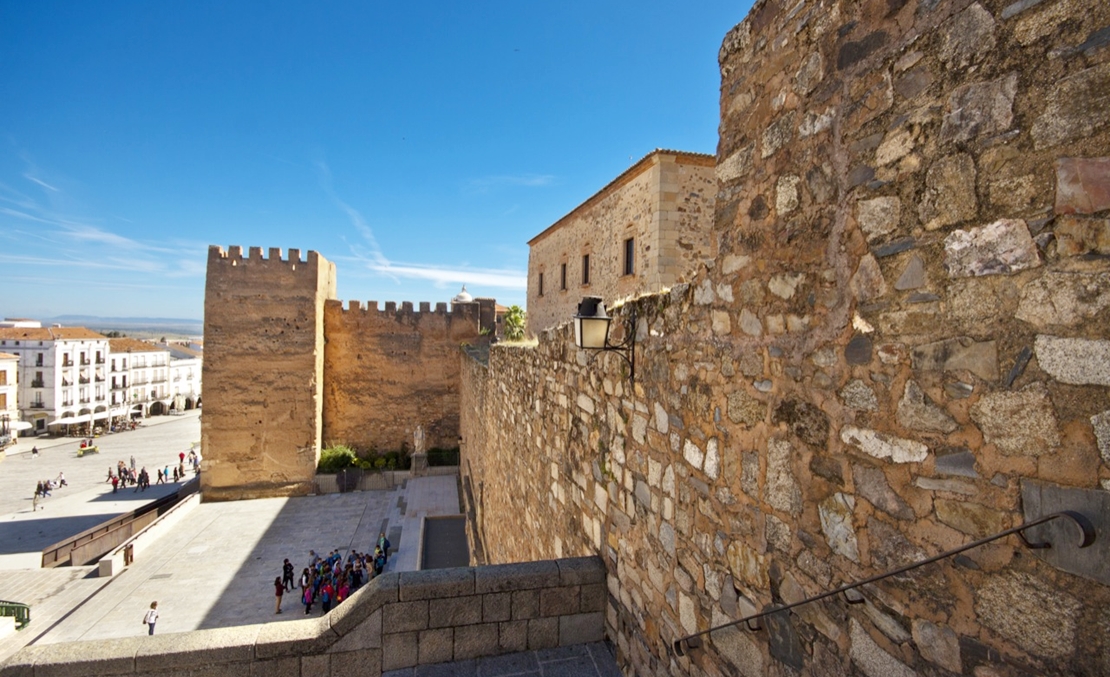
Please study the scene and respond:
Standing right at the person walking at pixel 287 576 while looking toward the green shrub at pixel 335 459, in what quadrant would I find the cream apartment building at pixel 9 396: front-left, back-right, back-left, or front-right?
front-left

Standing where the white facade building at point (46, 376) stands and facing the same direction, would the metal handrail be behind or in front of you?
in front

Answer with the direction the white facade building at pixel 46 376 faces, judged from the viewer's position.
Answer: facing the viewer and to the right of the viewer

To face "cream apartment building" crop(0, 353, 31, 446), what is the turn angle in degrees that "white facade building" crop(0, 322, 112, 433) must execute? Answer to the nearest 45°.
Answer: approximately 90° to its right

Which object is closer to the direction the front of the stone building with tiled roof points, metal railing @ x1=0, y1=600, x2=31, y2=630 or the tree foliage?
the metal railing

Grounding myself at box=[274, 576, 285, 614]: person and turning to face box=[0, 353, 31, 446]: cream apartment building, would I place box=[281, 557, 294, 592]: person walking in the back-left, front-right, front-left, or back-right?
front-right

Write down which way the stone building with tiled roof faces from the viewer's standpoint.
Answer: facing the viewer and to the left of the viewer

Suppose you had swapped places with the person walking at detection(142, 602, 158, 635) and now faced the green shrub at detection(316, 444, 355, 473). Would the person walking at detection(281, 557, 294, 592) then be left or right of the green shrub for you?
right

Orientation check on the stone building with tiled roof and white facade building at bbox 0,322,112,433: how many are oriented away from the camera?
0

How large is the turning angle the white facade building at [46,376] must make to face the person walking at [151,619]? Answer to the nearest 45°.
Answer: approximately 45° to its right

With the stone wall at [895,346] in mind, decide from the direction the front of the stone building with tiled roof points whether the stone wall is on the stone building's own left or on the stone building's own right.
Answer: on the stone building's own left

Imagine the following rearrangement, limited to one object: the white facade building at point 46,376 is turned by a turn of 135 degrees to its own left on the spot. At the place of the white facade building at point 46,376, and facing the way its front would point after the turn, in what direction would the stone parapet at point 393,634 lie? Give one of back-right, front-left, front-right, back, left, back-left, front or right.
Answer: back
